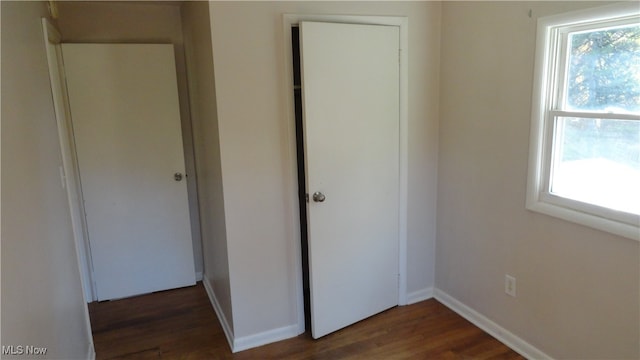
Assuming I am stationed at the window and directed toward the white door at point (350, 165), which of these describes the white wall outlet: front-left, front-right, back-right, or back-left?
front-right

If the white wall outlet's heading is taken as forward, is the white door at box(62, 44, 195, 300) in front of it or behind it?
in front

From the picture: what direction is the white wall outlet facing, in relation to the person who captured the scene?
facing the viewer and to the left of the viewer

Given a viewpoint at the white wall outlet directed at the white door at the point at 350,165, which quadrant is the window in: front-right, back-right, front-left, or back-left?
back-left

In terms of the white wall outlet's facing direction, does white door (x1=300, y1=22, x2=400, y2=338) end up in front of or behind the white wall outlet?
in front

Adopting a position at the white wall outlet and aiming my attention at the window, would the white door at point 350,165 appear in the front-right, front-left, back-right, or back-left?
back-right
